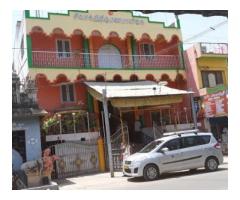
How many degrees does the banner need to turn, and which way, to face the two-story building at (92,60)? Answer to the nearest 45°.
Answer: approximately 90° to its right

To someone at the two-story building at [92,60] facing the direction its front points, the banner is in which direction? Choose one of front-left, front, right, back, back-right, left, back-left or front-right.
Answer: left

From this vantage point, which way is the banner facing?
toward the camera

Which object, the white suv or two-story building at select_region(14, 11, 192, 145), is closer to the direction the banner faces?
the white suv

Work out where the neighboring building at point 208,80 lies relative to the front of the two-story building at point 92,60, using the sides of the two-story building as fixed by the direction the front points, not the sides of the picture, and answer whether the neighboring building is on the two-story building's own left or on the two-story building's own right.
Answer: on the two-story building's own left

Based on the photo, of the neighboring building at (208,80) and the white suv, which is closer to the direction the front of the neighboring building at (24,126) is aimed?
the white suv

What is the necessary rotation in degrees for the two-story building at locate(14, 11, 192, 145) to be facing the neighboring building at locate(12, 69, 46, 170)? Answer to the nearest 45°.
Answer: approximately 45° to its right

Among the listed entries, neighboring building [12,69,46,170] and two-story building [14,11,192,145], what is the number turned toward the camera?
2

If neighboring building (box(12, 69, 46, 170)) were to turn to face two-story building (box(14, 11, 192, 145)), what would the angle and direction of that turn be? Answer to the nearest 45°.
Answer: approximately 135° to its left

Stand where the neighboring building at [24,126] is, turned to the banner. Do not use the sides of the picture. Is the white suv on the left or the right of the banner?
right

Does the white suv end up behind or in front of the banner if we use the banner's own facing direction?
in front

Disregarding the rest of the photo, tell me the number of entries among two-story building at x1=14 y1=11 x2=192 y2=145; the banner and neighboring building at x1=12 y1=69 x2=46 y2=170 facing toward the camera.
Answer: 3

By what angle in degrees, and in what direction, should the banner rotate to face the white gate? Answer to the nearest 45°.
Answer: approximately 45° to its right

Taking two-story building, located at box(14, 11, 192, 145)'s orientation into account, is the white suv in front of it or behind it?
in front

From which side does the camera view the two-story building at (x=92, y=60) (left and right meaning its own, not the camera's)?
front
